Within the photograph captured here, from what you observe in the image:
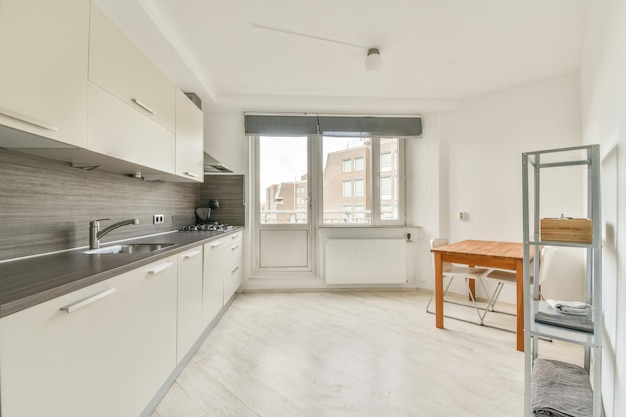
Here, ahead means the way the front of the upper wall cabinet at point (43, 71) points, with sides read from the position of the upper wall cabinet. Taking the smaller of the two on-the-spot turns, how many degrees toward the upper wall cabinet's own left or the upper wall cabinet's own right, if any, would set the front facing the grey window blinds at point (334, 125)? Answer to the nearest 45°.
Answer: approximately 45° to the upper wall cabinet's own left

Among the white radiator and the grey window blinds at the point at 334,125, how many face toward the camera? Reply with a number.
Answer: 2

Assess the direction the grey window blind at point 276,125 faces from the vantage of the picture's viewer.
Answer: facing the viewer

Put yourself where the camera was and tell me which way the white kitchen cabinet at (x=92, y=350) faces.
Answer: facing the viewer and to the right of the viewer

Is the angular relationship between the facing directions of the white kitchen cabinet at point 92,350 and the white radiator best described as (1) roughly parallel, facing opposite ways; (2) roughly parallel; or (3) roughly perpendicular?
roughly perpendicular

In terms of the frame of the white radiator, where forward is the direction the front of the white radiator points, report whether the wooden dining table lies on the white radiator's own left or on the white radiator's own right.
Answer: on the white radiator's own left

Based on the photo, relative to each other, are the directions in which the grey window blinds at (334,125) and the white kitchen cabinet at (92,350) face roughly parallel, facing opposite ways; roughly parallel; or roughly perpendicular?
roughly perpendicular

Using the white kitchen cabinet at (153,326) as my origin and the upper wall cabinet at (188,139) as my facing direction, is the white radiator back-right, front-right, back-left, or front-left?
front-right

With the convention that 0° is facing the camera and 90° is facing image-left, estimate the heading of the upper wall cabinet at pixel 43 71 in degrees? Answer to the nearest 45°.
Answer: approximately 315°

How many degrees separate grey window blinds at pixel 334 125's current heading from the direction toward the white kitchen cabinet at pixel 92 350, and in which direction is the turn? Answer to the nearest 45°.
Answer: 0° — it already faces it
